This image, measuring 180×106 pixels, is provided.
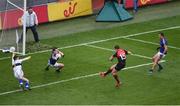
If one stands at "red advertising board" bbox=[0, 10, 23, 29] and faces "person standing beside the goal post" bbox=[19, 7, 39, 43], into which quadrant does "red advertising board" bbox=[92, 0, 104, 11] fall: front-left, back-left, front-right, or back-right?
front-left

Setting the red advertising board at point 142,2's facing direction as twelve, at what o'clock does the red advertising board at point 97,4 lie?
the red advertising board at point 97,4 is roughly at 4 o'clock from the red advertising board at point 142,2.

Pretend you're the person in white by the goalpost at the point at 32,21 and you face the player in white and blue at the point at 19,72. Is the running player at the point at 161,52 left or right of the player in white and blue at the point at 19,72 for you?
left

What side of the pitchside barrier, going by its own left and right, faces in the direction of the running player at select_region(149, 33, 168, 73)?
front

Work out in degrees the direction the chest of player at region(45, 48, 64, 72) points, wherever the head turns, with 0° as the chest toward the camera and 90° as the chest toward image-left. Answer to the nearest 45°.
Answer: approximately 270°

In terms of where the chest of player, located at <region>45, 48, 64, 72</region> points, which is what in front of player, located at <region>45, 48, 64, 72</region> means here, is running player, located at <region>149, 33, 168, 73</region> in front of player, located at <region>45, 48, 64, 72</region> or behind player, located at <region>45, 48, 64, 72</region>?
in front

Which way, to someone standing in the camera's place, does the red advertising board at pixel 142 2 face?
facing the viewer and to the right of the viewer

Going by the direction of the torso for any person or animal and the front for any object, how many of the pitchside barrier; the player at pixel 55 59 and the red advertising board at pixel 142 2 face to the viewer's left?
0

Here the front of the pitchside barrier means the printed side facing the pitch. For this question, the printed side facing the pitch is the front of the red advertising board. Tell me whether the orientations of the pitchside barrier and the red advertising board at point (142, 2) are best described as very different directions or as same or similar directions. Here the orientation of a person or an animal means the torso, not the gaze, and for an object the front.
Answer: same or similar directions

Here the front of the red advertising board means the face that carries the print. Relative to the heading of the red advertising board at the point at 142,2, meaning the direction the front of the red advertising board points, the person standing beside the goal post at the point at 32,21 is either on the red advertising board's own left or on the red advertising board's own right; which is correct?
on the red advertising board's own right

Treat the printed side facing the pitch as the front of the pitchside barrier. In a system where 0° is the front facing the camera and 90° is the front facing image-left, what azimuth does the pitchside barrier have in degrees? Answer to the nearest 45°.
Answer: approximately 315°
